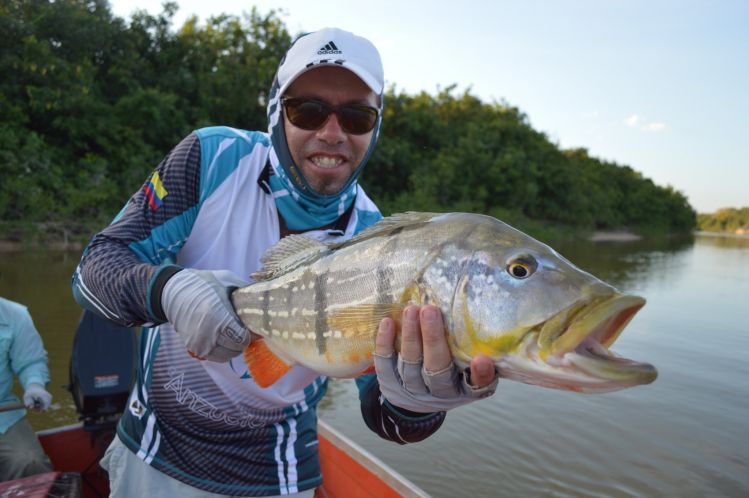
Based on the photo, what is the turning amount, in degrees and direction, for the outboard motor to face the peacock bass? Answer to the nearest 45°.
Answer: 0° — it already faces it

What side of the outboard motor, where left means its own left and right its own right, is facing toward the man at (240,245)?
front

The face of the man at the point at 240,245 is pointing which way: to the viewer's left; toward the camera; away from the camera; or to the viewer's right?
toward the camera

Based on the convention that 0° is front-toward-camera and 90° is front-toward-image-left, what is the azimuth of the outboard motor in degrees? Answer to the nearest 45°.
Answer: approximately 0°
